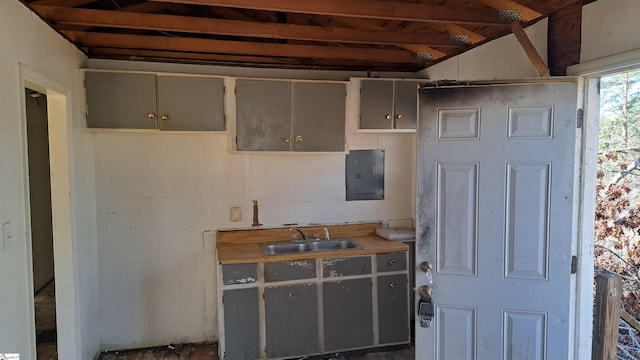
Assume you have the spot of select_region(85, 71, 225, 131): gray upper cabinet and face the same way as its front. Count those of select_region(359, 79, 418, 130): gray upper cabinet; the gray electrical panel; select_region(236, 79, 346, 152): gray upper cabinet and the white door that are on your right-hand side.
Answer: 0

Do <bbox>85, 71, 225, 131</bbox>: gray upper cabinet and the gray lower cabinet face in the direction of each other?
no

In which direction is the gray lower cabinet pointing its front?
toward the camera

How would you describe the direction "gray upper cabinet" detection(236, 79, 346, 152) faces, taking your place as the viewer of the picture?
facing the viewer

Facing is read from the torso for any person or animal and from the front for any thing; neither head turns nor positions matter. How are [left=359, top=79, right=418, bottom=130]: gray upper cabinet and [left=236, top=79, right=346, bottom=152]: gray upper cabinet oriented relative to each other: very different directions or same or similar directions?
same or similar directions

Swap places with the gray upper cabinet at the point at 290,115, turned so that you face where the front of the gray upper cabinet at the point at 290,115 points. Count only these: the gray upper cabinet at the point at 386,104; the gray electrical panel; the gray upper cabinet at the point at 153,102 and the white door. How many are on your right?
1

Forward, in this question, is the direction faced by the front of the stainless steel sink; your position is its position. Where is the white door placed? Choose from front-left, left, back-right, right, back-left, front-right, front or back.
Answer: front-left

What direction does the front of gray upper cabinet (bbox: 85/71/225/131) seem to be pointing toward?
toward the camera

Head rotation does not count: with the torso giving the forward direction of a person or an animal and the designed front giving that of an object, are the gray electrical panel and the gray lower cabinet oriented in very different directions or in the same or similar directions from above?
same or similar directions

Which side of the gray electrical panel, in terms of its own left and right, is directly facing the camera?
front
